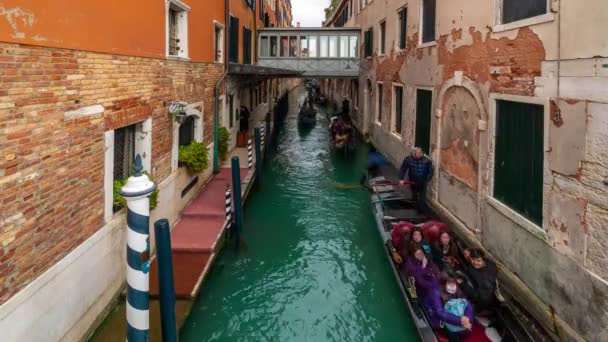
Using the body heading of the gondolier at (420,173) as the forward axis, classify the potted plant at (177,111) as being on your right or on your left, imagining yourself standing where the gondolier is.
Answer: on your right

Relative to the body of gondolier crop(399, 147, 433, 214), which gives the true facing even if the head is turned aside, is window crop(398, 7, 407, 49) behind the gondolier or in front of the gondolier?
behind

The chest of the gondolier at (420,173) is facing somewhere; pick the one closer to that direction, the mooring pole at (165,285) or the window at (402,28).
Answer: the mooring pole

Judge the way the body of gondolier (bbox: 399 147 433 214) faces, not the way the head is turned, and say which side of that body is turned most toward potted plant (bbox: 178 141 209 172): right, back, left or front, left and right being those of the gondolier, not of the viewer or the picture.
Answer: right

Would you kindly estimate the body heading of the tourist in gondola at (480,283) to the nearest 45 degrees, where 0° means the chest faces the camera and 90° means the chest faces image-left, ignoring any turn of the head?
approximately 45°

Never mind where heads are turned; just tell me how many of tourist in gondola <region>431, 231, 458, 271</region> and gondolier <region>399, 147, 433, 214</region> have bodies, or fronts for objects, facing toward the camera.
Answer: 2
